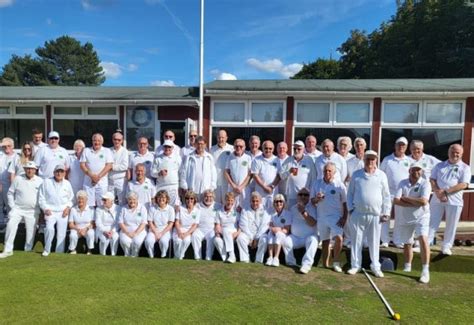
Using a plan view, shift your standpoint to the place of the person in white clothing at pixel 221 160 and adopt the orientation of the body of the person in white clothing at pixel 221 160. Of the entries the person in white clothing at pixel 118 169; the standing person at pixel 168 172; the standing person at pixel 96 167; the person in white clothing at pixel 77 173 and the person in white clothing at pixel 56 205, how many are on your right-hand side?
5

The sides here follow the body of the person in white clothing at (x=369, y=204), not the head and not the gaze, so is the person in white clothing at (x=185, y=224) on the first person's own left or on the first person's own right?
on the first person's own right

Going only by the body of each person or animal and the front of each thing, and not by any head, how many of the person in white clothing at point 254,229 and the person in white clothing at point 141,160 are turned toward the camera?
2

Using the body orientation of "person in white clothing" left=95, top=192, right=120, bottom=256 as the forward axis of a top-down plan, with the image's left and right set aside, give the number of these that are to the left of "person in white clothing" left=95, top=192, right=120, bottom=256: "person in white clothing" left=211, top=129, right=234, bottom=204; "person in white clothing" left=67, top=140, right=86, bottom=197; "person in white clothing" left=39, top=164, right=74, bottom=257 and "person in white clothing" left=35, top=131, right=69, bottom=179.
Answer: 1

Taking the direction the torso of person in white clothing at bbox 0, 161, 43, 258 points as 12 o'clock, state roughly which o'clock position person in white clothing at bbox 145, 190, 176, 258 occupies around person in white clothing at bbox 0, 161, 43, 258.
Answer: person in white clothing at bbox 145, 190, 176, 258 is roughly at 10 o'clock from person in white clothing at bbox 0, 161, 43, 258.

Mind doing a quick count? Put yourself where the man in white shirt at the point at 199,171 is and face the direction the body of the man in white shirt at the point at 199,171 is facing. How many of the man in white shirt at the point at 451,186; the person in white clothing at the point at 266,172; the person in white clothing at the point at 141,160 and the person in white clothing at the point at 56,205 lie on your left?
2

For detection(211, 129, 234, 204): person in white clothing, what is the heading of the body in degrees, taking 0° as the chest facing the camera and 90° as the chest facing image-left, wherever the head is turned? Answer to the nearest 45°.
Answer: approximately 0°

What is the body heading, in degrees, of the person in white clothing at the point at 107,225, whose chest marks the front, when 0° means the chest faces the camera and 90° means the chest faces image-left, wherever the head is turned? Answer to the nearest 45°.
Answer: approximately 0°
